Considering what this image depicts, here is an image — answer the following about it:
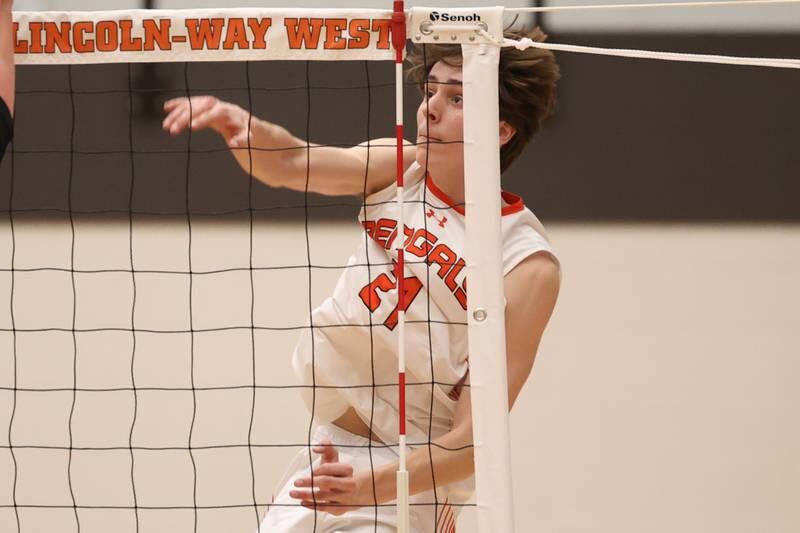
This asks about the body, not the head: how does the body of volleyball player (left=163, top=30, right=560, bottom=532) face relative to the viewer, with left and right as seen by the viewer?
facing the viewer and to the left of the viewer

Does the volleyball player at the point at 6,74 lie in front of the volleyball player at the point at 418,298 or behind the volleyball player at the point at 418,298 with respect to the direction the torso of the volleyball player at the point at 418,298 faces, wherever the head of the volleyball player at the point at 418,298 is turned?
in front

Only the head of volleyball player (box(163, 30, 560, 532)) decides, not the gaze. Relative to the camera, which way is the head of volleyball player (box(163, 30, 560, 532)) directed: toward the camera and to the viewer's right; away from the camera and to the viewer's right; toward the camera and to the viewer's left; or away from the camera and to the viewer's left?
toward the camera and to the viewer's left
